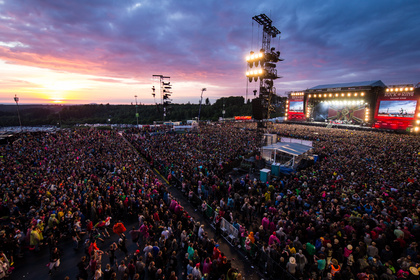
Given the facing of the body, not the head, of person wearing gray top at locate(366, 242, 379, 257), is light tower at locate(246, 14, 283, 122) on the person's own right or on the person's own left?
on the person's own left

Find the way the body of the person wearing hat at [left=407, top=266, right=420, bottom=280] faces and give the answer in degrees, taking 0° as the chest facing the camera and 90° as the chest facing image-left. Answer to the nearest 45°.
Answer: approximately 180°

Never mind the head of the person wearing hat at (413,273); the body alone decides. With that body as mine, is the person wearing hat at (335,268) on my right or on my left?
on my left

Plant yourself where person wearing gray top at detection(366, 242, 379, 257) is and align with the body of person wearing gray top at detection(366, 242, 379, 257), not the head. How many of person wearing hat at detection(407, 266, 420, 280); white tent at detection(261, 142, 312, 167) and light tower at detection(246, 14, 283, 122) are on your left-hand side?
2

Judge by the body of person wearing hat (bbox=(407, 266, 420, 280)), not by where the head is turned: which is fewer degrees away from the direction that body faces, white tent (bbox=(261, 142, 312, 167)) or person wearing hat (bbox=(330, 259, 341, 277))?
the white tent

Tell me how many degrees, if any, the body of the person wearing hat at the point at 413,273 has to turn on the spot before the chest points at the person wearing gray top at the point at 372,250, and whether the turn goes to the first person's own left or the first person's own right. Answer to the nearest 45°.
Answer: approximately 45° to the first person's own left

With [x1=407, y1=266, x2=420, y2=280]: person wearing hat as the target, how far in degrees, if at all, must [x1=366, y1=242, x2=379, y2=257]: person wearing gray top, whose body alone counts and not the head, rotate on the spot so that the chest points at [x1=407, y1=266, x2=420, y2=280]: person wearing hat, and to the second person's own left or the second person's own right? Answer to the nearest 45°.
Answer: approximately 90° to the second person's own right

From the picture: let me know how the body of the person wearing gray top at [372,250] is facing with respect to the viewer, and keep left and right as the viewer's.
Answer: facing away from the viewer and to the right of the viewer
